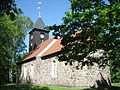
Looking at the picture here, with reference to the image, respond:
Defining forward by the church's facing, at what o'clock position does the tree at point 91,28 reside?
The tree is roughly at 7 o'clock from the church.

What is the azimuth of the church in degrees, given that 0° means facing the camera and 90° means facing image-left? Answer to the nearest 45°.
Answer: approximately 135°
